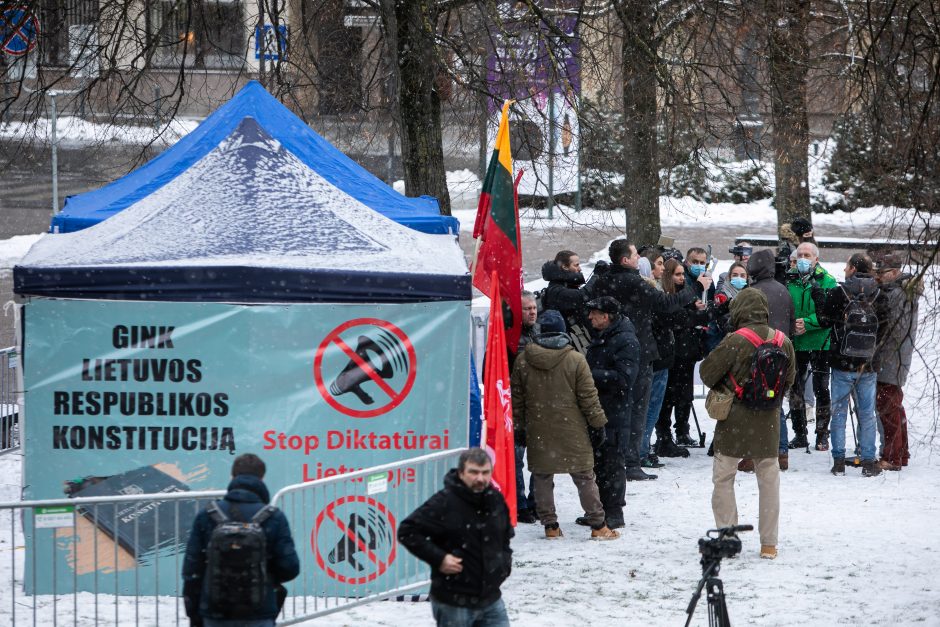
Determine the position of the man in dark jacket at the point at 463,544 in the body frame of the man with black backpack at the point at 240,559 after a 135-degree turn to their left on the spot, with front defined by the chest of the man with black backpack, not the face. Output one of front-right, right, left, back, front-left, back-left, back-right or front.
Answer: back-left

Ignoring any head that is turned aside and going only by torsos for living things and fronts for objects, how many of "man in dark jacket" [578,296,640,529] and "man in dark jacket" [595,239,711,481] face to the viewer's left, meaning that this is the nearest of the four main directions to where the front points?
1

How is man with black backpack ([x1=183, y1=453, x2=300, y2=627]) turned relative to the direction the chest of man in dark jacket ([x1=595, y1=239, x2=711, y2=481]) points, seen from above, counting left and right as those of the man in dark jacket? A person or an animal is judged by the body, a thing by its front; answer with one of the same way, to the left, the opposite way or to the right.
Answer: to the left

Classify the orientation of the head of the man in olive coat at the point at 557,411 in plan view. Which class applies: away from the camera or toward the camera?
away from the camera

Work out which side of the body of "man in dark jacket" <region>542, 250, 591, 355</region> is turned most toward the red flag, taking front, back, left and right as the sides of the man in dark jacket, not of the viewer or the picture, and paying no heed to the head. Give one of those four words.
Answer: right

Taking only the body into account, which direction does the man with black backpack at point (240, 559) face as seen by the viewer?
away from the camera

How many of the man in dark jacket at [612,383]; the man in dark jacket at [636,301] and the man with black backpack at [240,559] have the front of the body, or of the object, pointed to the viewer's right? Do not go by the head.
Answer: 1

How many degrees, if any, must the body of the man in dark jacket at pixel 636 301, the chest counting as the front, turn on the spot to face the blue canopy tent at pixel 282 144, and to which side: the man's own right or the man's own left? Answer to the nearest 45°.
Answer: approximately 135° to the man's own right

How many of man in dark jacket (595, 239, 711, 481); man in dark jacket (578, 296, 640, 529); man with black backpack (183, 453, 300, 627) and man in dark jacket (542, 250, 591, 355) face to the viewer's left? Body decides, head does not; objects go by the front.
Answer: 1

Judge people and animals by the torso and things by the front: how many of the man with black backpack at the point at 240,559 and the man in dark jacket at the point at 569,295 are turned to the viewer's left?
0

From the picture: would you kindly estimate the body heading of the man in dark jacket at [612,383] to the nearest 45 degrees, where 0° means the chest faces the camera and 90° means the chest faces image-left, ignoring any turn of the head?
approximately 90°

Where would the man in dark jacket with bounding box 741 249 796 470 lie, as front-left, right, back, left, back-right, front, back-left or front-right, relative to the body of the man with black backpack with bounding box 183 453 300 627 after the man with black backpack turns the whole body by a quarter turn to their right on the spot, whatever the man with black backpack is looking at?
front-left

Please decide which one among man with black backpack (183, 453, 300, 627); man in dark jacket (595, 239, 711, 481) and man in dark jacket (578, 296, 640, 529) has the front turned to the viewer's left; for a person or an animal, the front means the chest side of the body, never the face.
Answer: man in dark jacket (578, 296, 640, 529)

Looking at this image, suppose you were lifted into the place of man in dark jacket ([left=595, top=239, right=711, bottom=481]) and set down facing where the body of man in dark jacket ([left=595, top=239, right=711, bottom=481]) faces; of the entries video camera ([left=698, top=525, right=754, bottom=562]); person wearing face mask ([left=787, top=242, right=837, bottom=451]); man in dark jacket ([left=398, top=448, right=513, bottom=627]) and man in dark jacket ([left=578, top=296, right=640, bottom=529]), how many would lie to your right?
3

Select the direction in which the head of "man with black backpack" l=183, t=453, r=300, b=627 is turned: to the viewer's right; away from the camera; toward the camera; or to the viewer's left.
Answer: away from the camera

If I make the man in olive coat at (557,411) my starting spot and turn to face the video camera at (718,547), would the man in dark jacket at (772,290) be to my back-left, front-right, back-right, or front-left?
back-left
